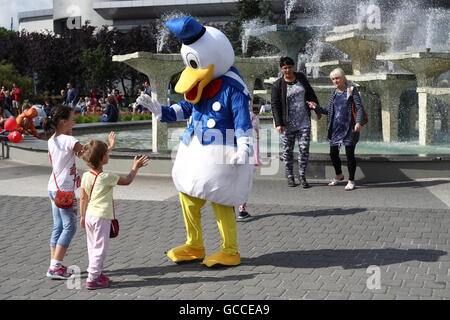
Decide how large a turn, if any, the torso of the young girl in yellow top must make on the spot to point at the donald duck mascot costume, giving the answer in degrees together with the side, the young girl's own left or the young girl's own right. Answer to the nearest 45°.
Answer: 0° — they already face it

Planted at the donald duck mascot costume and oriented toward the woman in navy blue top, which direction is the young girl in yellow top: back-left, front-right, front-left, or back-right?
back-left

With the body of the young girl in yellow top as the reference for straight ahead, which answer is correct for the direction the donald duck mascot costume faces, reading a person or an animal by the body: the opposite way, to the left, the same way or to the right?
the opposite way

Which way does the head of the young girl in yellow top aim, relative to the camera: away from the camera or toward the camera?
away from the camera

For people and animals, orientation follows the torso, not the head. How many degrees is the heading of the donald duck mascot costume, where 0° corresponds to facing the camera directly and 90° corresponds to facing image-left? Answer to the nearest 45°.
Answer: approximately 45°

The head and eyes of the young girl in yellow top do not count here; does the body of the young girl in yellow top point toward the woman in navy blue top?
yes

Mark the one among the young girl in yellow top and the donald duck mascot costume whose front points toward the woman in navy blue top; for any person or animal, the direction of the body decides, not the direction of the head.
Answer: the young girl in yellow top

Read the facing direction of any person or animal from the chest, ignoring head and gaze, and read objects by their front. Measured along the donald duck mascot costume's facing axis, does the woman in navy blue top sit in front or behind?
behind

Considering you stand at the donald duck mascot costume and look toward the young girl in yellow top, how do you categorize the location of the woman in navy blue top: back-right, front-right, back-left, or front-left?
back-right

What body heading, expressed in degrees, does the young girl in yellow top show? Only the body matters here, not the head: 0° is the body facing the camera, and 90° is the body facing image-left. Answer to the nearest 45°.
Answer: approximately 225°

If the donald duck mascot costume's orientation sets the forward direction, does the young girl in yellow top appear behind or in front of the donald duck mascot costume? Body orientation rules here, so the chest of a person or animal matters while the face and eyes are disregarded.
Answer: in front
